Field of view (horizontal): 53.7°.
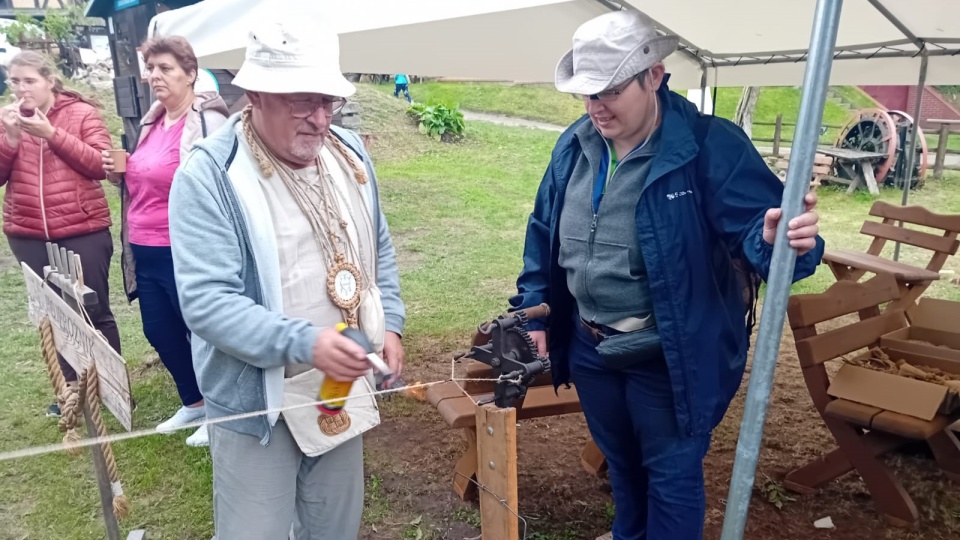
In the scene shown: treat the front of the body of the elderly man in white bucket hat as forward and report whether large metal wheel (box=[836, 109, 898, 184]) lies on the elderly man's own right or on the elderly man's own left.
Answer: on the elderly man's own left

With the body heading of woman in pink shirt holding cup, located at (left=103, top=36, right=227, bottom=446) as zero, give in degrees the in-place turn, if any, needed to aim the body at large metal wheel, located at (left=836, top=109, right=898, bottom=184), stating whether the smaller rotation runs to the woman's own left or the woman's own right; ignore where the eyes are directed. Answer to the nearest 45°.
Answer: approximately 180°

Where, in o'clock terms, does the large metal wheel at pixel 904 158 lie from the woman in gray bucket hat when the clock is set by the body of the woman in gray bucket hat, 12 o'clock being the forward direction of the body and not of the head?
The large metal wheel is roughly at 5 o'clock from the woman in gray bucket hat.

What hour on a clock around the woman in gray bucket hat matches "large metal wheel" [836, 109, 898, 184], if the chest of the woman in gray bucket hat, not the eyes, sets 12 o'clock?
The large metal wheel is roughly at 5 o'clock from the woman in gray bucket hat.

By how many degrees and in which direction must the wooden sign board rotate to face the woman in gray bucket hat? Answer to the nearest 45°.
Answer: approximately 90° to its left

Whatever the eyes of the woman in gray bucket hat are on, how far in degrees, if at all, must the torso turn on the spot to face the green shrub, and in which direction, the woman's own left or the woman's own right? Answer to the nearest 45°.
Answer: approximately 135° to the woman's own right

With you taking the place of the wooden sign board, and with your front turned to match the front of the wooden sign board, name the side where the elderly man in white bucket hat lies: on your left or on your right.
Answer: on your left

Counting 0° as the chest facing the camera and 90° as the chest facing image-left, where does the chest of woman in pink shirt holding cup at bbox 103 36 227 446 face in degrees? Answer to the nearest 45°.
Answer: approximately 45°

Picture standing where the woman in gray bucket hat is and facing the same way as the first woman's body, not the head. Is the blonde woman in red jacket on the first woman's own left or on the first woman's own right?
on the first woman's own right

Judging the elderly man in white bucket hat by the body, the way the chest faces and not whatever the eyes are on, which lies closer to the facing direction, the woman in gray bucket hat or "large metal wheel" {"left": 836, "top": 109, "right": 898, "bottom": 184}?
the woman in gray bucket hat
